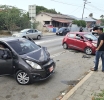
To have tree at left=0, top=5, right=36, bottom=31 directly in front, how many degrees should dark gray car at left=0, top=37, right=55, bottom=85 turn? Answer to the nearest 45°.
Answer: approximately 135° to its left

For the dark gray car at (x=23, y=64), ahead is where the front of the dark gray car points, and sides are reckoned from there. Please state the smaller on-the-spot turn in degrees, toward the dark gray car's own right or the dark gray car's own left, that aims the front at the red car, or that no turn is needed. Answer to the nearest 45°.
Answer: approximately 90° to the dark gray car's own left

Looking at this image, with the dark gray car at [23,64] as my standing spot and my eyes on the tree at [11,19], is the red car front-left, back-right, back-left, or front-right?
front-right

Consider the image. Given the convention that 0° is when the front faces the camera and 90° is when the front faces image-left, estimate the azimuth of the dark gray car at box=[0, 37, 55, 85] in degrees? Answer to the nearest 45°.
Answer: approximately 315°

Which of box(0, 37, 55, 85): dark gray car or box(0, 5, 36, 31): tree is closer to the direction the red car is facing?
the dark gray car

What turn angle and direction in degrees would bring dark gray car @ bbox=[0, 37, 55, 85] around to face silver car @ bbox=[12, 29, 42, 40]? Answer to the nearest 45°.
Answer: approximately 135° to its left

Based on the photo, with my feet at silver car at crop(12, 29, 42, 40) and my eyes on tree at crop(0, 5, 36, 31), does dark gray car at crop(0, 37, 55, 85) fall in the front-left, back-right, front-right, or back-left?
back-left
